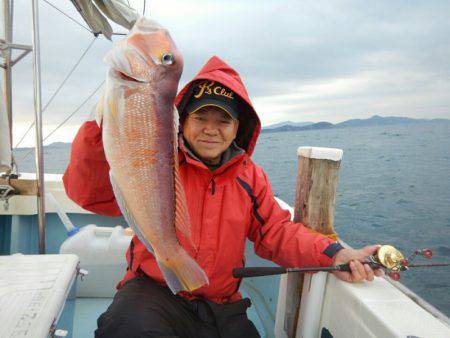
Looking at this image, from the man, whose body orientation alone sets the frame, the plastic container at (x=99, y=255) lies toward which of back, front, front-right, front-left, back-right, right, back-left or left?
back-right

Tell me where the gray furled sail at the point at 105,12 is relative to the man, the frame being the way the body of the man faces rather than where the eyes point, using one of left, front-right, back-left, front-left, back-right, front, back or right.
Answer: back-right

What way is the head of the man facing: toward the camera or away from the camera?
toward the camera

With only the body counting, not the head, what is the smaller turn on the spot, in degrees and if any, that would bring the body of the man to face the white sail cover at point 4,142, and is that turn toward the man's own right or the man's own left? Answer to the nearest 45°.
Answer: approximately 90° to the man's own right

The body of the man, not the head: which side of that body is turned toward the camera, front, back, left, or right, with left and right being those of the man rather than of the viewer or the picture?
front
